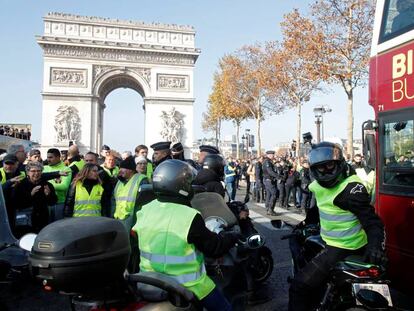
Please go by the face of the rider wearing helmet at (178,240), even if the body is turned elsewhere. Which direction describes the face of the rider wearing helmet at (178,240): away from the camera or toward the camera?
away from the camera

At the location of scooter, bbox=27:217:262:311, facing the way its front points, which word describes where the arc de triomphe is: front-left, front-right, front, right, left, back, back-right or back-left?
front-left

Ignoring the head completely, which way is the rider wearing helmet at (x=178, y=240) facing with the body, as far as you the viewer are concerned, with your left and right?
facing away from the viewer and to the right of the viewer

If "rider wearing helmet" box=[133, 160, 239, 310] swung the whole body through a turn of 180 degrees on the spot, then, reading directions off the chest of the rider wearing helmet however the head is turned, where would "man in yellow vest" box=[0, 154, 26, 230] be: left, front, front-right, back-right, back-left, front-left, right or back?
right

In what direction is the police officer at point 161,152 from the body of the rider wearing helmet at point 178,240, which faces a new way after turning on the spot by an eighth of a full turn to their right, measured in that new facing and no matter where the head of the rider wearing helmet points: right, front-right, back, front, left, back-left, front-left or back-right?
left

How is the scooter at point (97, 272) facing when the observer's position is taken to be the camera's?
facing away from the viewer and to the right of the viewer
